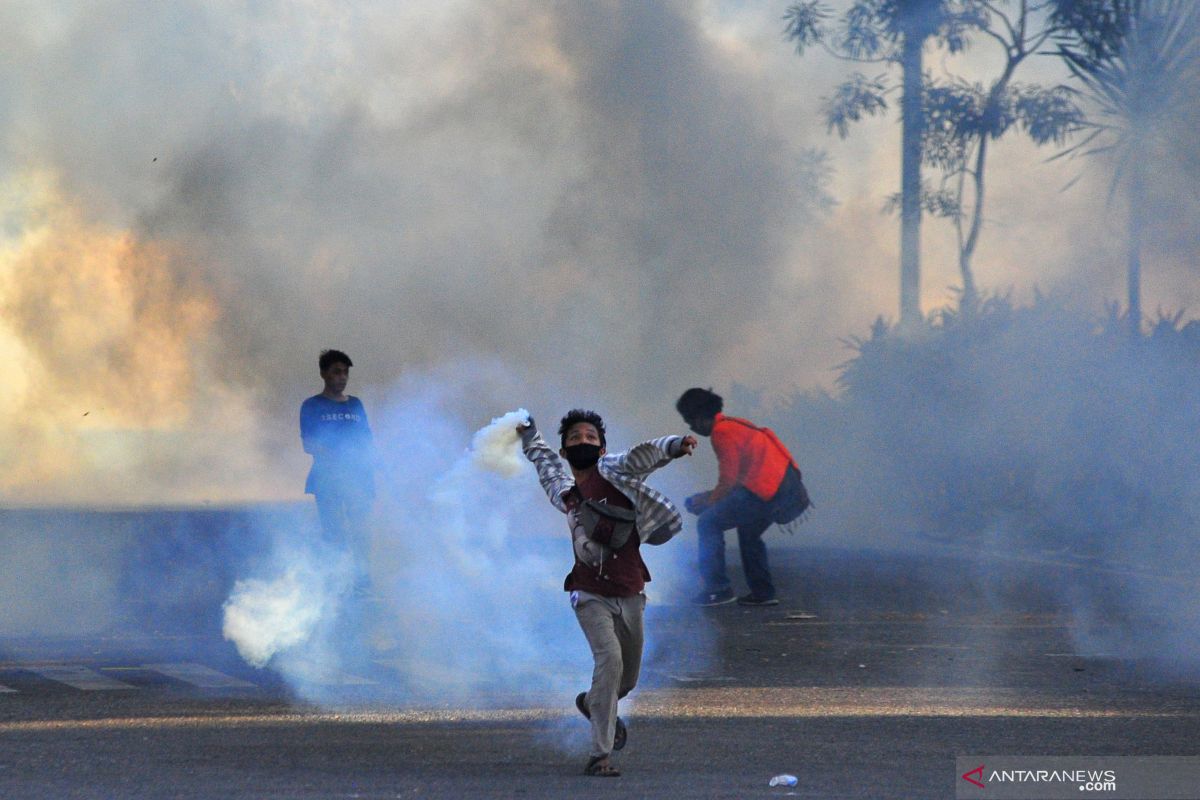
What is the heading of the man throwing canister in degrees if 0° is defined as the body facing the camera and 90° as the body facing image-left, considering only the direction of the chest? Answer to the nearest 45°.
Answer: approximately 0°

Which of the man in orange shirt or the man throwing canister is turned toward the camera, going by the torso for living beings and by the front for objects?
the man throwing canister

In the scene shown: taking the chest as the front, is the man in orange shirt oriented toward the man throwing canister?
no

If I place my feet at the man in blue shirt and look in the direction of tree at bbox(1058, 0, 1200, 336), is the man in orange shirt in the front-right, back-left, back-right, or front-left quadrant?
front-right

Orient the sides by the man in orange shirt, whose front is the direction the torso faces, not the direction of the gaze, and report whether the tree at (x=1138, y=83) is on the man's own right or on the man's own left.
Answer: on the man's own right

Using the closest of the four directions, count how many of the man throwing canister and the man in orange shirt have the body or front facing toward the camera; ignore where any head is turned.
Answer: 1

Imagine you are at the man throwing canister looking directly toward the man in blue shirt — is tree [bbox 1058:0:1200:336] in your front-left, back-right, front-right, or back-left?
front-right

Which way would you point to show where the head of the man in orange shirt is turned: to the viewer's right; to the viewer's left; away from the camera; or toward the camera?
to the viewer's left

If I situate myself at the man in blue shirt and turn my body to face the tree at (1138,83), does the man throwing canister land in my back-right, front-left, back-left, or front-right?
back-right

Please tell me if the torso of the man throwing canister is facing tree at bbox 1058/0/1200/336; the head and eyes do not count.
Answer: no

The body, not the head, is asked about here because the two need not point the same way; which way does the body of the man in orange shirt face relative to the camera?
to the viewer's left

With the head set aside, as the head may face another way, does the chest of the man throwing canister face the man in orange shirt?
no

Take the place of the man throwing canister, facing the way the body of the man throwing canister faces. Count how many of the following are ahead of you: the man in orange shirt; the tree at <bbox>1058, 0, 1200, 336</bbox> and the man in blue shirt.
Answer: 0
